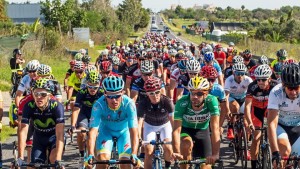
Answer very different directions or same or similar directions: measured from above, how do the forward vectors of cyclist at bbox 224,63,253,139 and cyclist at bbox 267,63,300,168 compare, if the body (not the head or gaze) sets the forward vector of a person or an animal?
same or similar directions

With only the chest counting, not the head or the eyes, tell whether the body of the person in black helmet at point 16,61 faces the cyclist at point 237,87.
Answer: no

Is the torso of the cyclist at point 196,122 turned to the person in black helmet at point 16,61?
no

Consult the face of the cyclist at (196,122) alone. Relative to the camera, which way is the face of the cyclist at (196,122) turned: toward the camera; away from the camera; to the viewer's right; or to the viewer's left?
toward the camera

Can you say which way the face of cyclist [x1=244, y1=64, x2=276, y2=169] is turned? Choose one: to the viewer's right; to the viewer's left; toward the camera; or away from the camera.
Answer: toward the camera

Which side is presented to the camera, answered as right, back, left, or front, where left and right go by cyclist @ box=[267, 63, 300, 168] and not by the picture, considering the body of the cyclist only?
front

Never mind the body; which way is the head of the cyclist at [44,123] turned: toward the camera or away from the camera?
toward the camera

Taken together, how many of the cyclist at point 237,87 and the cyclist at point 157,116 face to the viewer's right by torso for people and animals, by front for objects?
0

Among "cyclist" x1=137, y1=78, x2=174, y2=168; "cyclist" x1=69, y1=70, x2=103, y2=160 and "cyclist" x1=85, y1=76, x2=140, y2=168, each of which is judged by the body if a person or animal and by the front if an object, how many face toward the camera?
3

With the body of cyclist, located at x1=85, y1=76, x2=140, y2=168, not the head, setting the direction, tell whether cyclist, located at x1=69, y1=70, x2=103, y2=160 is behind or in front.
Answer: behind

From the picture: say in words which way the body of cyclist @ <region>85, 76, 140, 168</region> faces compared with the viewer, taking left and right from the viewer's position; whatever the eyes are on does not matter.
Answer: facing the viewer

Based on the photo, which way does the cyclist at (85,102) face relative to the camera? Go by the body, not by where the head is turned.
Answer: toward the camera

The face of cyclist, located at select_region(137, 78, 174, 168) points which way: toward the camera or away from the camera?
toward the camera

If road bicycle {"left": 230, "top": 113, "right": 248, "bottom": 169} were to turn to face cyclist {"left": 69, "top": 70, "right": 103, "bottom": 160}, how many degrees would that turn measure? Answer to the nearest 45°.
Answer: approximately 90° to its right

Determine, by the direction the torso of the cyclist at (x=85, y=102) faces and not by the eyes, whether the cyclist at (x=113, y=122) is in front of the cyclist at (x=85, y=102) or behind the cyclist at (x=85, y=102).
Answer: in front
